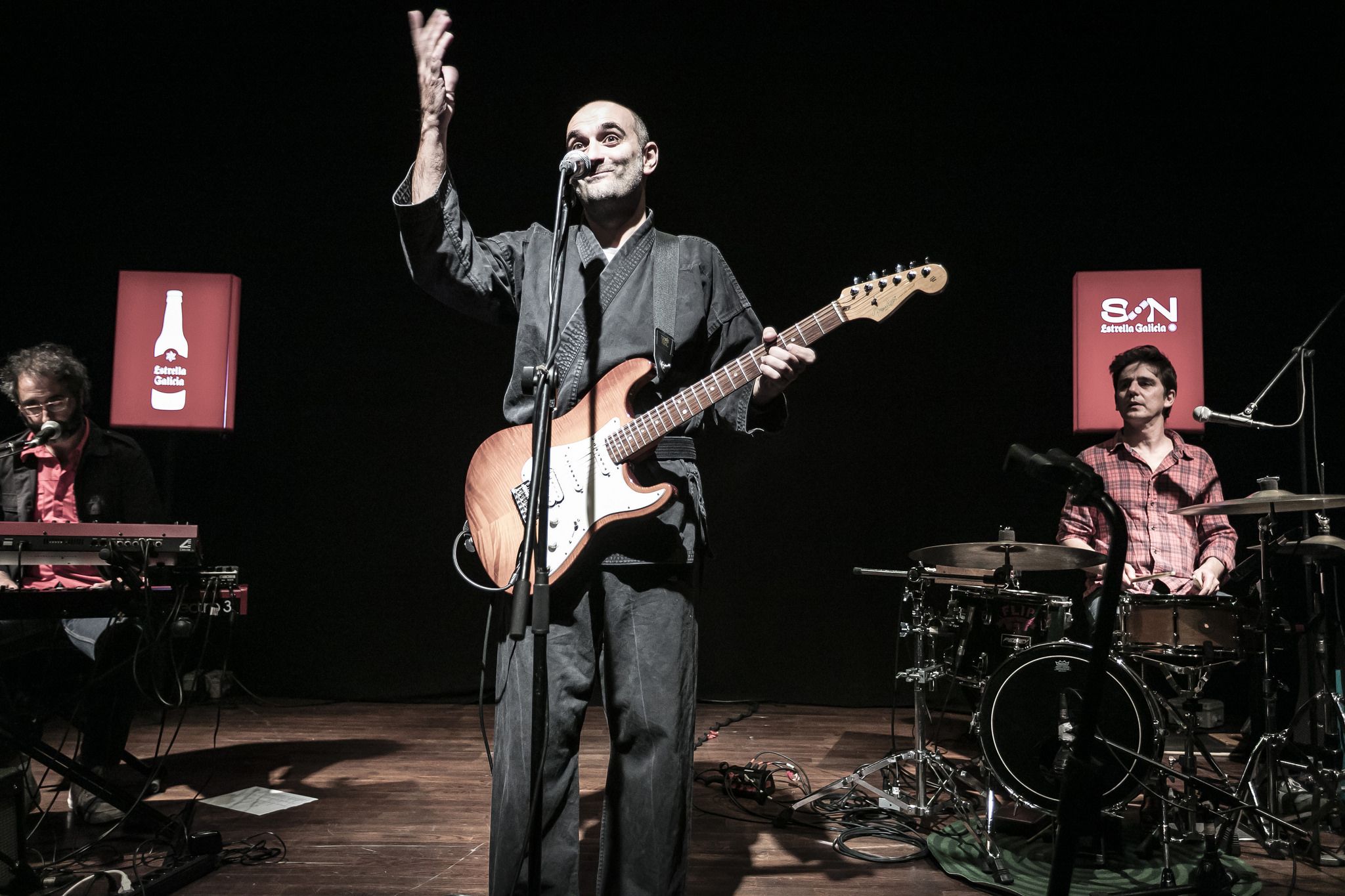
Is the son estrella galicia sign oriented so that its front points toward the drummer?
yes

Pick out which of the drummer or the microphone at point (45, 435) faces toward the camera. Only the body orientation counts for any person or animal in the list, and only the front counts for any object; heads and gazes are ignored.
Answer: the drummer

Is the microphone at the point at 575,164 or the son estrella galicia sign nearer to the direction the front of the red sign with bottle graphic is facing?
the microphone

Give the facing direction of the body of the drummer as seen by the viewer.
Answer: toward the camera

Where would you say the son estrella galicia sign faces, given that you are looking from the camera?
facing the viewer

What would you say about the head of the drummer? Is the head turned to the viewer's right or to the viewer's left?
to the viewer's left

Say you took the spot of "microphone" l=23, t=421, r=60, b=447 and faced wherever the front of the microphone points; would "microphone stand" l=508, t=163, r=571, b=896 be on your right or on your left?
on your right

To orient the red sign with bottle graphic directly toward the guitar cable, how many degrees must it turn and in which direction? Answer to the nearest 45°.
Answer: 0° — it already faces it

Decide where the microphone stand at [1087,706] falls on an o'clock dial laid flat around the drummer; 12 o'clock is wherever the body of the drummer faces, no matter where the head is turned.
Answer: The microphone stand is roughly at 12 o'clock from the drummer.

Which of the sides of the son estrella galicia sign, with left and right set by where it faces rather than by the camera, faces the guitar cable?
front

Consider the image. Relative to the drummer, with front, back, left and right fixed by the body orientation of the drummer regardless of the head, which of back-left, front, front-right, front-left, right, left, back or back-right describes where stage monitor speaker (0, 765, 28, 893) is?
front-right

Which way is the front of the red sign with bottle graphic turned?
toward the camera

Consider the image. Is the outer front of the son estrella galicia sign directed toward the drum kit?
yes

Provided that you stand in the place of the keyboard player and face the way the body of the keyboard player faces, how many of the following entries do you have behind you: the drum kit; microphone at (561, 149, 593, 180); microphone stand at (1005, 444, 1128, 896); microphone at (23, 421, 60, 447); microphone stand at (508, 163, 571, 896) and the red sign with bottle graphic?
1

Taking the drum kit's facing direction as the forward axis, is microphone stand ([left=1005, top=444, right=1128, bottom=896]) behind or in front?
in front
